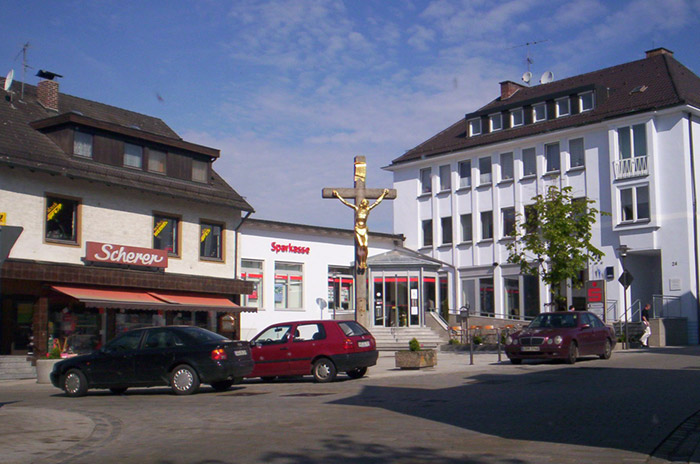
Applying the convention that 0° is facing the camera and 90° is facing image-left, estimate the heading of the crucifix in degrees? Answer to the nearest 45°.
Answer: approximately 0°

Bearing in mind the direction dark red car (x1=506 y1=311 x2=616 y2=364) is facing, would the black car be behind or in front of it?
in front

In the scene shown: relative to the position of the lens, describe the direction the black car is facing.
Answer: facing away from the viewer and to the left of the viewer

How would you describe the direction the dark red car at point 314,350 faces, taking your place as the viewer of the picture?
facing away from the viewer and to the left of the viewer

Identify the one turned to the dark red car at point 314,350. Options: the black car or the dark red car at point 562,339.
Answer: the dark red car at point 562,339

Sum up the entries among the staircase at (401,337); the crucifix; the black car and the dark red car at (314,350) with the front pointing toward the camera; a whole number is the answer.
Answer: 2

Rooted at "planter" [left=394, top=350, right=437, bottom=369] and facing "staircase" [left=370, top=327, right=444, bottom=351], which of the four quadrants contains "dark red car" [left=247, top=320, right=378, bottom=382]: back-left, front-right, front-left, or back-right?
back-left

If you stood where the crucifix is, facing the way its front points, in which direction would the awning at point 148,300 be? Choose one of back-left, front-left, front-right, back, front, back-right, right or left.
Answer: back-right

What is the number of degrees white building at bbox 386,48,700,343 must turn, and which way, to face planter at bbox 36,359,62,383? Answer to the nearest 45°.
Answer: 0° — it already faces it

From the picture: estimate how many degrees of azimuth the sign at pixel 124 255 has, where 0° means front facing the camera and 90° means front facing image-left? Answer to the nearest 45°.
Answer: approximately 315°

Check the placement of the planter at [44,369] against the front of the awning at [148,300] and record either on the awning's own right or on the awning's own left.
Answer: on the awning's own right

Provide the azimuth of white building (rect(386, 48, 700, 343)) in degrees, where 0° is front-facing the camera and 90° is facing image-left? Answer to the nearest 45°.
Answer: approximately 45°

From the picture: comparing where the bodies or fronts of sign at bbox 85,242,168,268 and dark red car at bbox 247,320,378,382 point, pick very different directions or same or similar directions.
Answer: very different directions
